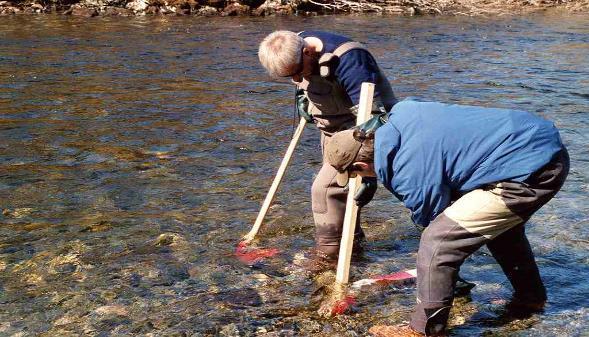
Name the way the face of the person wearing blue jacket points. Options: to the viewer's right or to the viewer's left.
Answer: to the viewer's left

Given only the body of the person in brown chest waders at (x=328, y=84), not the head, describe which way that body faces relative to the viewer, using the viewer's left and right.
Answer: facing the viewer and to the left of the viewer

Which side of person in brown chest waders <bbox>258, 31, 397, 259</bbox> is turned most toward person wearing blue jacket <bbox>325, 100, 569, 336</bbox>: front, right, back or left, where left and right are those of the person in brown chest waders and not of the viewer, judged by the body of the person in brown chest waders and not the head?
left

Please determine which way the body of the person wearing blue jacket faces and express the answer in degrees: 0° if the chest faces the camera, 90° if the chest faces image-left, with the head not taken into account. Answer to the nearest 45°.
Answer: approximately 90°
